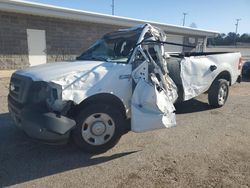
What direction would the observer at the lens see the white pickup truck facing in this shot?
facing the viewer and to the left of the viewer
